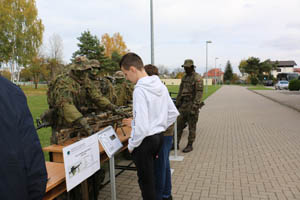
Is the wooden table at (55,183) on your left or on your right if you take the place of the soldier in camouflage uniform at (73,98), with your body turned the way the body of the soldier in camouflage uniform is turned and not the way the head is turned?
on your right

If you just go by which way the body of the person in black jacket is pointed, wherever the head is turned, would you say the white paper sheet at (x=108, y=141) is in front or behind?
in front

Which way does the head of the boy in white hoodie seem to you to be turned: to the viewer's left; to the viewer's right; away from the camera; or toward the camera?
to the viewer's left

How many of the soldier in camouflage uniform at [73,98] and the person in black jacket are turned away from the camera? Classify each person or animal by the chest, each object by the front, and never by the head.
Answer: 1

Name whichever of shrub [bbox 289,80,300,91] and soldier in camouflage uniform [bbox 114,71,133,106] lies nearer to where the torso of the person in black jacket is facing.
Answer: the soldier in camouflage uniform

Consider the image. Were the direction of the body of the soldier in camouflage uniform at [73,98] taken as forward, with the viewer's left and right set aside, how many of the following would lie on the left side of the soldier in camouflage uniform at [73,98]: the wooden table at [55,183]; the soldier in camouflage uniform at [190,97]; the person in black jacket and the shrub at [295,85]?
2

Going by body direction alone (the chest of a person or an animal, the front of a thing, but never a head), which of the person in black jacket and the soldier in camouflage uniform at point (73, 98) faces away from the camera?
the person in black jacket

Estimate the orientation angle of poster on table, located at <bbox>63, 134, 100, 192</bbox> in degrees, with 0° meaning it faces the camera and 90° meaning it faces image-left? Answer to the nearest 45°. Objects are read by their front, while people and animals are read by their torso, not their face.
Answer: approximately 315°

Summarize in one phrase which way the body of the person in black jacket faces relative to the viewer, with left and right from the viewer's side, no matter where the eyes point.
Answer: facing away from the viewer

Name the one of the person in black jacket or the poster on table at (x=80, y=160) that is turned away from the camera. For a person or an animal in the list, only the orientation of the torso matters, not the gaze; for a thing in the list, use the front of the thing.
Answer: the person in black jacket

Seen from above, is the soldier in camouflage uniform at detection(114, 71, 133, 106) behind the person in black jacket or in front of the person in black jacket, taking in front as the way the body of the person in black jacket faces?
in front

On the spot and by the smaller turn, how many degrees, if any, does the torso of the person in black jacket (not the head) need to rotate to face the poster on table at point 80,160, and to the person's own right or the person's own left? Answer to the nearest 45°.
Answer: approximately 45° to the person's own right

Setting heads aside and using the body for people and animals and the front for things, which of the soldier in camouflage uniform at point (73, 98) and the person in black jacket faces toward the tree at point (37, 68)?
the person in black jacket

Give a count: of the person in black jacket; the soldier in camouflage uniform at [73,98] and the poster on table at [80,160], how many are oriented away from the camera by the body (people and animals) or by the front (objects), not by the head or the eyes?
1

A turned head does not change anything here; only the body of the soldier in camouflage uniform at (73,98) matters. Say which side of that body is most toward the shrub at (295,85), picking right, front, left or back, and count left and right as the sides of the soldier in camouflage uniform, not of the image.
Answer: left

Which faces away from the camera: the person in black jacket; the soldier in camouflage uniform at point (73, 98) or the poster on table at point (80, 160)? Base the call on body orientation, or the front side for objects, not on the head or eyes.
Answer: the person in black jacket

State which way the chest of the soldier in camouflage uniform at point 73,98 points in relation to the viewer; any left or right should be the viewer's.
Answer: facing the viewer and to the right of the viewer
